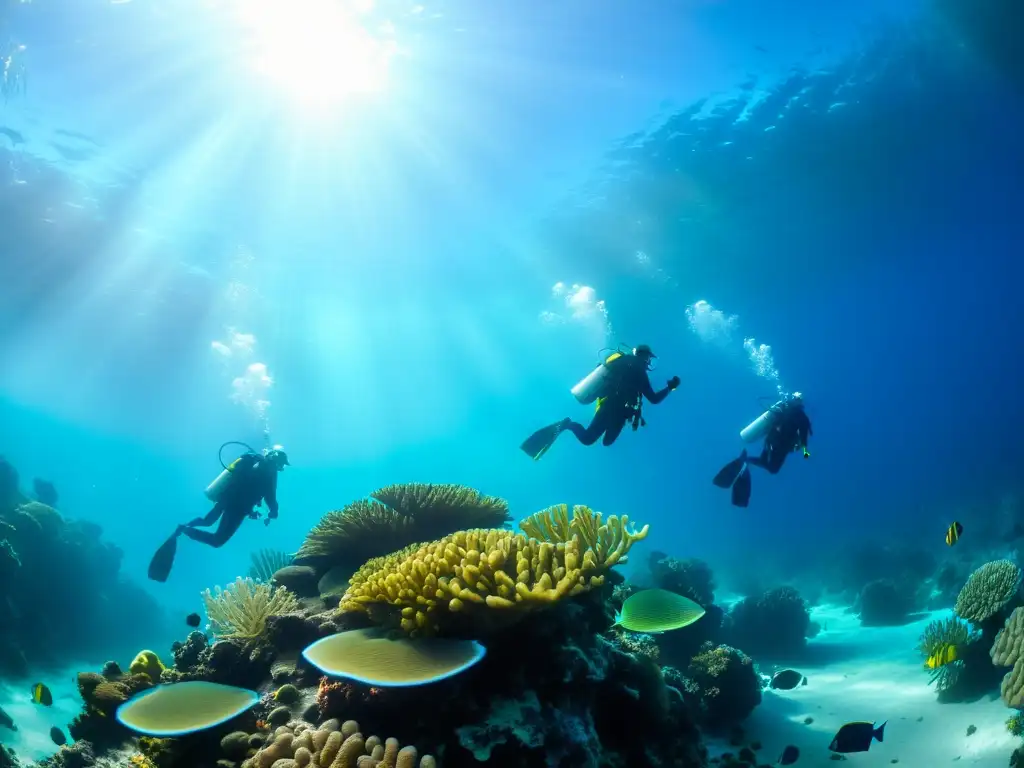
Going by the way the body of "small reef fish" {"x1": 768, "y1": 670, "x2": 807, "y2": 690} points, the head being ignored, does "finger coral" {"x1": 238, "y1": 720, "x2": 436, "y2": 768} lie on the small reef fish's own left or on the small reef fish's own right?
on the small reef fish's own left

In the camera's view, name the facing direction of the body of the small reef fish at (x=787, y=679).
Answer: to the viewer's left

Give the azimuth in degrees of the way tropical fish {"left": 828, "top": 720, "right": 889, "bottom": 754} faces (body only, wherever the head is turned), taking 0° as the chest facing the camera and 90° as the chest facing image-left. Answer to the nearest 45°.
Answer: approximately 90°

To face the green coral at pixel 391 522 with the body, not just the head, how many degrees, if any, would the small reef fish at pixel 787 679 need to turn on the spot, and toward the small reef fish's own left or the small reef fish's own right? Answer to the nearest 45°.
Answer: approximately 45° to the small reef fish's own left
